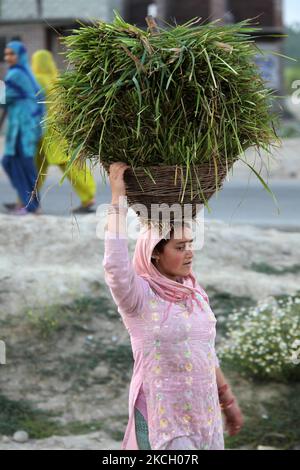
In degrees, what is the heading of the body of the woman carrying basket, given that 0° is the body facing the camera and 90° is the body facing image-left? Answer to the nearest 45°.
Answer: approximately 315°

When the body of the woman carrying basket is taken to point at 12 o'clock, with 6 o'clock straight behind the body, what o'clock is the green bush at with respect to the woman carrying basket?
The green bush is roughly at 8 o'clock from the woman carrying basket.

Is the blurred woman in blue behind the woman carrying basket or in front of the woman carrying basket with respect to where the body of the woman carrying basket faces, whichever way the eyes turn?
behind

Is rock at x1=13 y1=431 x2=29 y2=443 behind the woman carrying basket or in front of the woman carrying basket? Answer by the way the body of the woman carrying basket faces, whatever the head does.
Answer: behind
